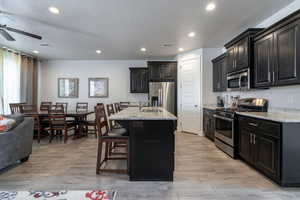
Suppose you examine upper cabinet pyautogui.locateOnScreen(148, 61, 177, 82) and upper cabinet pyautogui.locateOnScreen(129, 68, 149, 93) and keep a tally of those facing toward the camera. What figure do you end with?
2

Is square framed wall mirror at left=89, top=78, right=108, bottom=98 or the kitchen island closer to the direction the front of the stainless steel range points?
the kitchen island

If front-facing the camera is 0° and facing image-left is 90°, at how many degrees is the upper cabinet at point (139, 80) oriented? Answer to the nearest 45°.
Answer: approximately 0°

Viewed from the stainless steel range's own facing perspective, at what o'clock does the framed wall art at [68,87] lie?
The framed wall art is roughly at 2 o'clock from the stainless steel range.

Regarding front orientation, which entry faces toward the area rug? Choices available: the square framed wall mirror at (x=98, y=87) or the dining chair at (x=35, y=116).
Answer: the square framed wall mirror

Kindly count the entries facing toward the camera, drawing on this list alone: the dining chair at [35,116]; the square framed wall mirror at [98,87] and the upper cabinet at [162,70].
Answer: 2

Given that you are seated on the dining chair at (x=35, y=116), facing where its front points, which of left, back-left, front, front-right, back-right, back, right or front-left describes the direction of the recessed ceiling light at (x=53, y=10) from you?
back-right

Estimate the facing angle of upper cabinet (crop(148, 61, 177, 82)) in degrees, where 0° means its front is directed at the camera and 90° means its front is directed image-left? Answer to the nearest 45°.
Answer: approximately 0°

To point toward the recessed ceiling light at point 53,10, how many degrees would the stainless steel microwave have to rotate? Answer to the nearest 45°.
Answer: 0° — it already faces it

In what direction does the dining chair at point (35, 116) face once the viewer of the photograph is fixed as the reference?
facing away from the viewer and to the right of the viewer

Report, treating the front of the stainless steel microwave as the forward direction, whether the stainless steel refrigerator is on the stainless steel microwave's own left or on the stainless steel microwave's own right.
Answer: on the stainless steel microwave's own right
